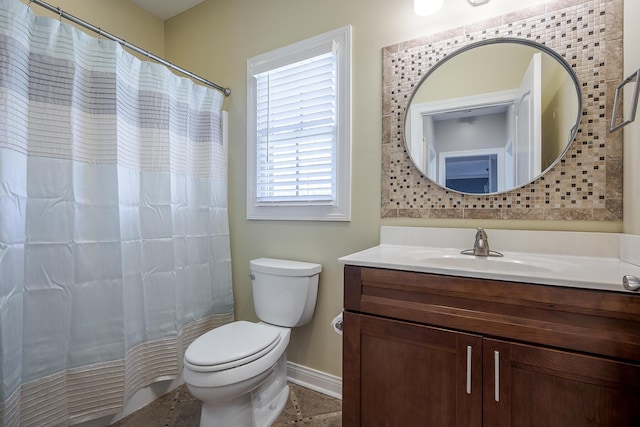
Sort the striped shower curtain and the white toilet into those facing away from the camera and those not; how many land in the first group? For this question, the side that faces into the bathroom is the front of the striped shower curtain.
0

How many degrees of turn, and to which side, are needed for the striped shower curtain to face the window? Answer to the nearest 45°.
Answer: approximately 45° to its left

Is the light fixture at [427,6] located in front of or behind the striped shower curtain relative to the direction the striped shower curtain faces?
in front

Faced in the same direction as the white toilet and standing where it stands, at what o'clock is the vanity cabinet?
The vanity cabinet is roughly at 9 o'clock from the white toilet.

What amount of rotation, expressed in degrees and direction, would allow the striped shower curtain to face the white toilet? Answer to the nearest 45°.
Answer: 0° — it already faces it

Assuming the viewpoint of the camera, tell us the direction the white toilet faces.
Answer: facing the viewer and to the left of the viewer

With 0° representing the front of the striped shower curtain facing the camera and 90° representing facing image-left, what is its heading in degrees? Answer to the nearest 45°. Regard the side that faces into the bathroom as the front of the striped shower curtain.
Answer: approximately 315°

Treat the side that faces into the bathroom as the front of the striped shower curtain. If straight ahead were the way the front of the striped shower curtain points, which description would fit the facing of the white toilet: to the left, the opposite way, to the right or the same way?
to the right

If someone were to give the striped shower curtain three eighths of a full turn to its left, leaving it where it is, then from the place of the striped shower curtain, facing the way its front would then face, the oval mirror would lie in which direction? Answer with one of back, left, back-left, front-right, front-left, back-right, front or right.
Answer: back-right

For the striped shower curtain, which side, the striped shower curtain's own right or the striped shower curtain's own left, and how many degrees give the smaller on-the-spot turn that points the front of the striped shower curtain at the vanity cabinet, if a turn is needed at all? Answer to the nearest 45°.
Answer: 0° — it already faces it
